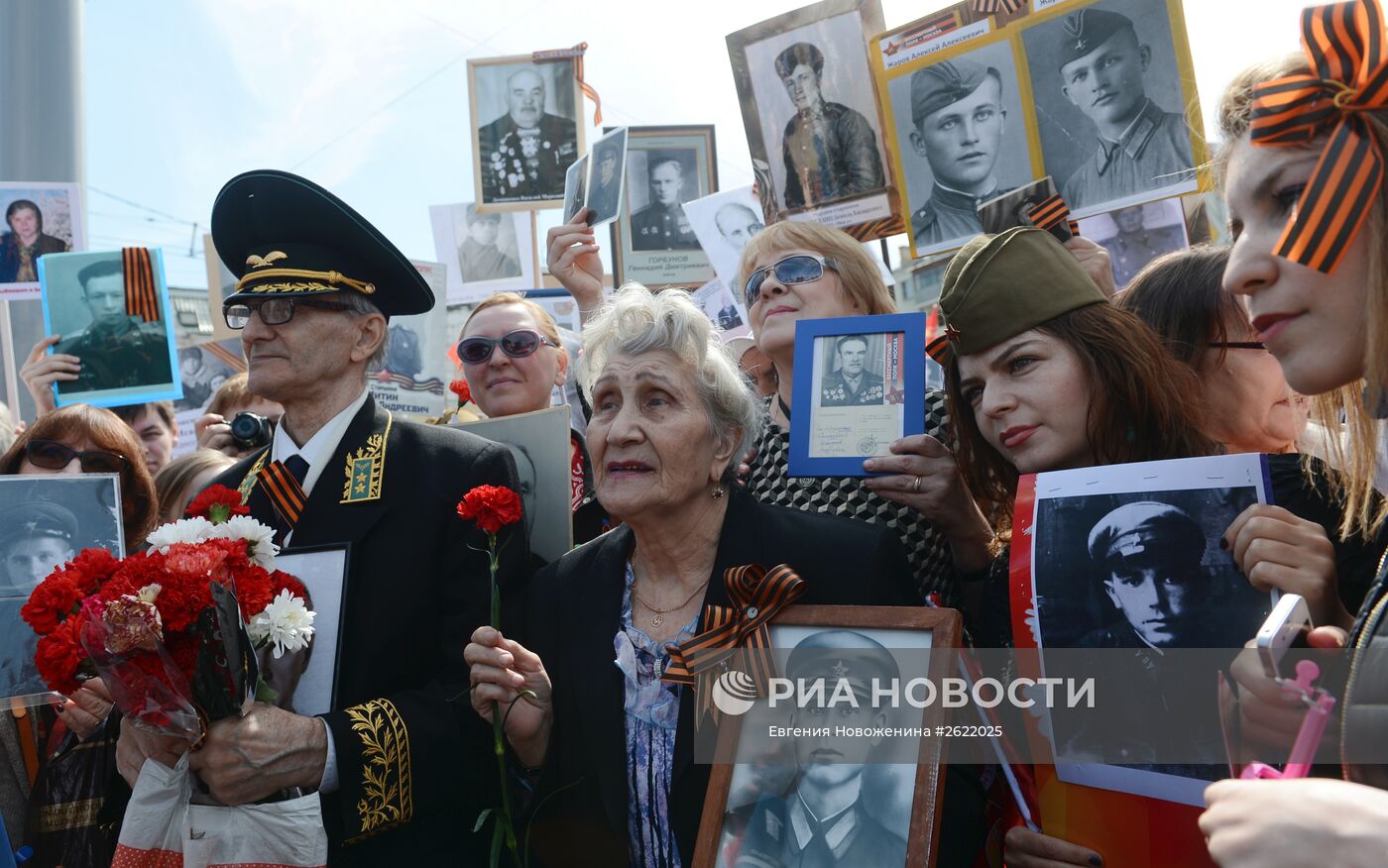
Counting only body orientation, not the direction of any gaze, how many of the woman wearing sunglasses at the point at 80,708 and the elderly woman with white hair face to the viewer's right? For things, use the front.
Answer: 0

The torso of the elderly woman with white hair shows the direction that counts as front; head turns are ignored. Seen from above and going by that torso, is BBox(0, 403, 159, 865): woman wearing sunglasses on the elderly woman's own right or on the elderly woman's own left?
on the elderly woman's own right

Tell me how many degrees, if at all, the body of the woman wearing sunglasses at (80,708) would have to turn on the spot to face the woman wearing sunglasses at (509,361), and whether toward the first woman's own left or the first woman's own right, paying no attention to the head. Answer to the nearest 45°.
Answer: approximately 90° to the first woman's own left

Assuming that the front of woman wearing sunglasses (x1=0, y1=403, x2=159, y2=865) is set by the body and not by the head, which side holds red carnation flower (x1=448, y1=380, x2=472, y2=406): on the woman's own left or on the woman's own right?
on the woman's own left

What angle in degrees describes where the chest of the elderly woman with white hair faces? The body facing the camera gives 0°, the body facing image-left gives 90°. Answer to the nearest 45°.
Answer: approximately 45°

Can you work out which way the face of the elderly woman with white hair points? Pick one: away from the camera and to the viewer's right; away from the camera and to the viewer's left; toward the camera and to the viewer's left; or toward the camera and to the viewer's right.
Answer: toward the camera and to the viewer's left

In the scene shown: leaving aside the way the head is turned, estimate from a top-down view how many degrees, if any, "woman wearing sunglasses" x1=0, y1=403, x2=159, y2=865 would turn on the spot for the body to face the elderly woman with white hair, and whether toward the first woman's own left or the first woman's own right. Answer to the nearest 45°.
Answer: approximately 45° to the first woman's own left
